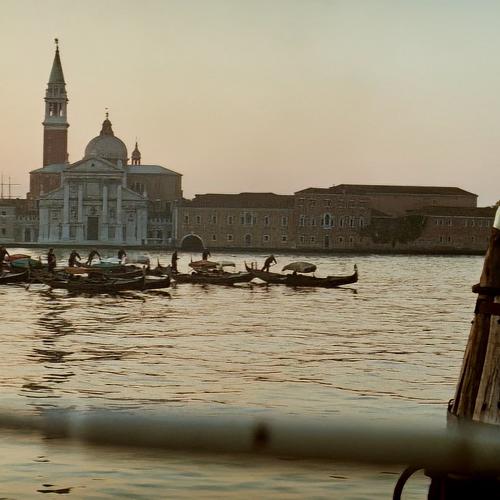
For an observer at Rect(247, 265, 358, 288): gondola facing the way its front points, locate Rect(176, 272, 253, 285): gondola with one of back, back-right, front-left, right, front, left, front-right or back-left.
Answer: back

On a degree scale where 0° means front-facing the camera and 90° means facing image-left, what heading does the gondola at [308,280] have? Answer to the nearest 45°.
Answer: approximately 270°

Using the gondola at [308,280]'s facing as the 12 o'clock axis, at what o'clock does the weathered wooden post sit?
The weathered wooden post is roughly at 3 o'clock from the gondola.

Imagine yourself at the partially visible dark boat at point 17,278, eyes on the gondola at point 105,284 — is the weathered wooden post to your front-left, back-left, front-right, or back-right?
front-right

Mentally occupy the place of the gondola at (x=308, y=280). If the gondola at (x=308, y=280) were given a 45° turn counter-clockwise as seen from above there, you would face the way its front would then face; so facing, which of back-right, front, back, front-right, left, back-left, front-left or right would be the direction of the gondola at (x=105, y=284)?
back

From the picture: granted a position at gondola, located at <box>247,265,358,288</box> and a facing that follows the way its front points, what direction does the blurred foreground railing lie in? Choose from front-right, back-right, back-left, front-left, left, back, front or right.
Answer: right

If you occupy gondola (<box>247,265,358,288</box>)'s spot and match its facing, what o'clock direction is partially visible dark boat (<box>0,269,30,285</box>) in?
The partially visible dark boat is roughly at 5 o'clock from the gondola.
